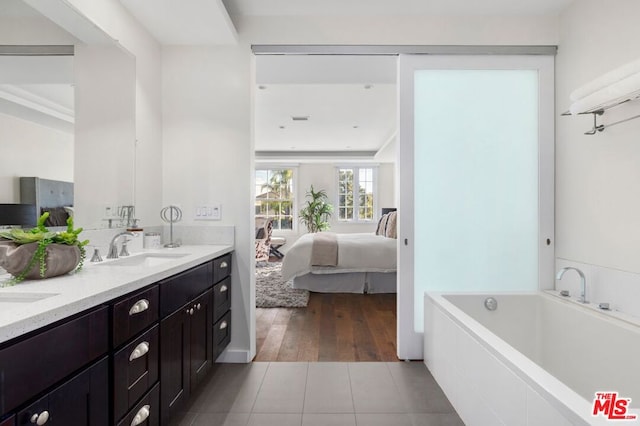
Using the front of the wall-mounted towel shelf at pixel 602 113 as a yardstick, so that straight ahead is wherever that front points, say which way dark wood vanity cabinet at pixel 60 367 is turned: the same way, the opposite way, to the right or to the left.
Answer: the opposite way

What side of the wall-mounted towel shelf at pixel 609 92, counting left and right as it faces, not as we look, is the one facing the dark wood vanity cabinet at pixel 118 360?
front

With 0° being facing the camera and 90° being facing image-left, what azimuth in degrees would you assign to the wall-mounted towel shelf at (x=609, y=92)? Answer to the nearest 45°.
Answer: approximately 45°

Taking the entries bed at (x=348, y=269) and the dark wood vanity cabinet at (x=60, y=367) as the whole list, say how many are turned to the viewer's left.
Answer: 1

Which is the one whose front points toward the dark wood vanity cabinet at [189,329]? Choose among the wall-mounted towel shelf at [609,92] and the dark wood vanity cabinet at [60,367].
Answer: the wall-mounted towel shelf

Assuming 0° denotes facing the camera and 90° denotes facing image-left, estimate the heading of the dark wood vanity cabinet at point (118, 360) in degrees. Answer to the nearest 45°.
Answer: approximately 315°

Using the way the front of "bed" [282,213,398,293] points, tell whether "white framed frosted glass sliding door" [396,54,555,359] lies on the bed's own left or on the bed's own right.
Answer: on the bed's own left

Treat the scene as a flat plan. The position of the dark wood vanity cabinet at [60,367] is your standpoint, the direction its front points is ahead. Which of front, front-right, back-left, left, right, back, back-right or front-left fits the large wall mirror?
back-left

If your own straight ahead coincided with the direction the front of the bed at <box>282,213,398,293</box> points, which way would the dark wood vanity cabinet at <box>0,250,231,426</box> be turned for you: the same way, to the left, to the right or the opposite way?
the opposite way

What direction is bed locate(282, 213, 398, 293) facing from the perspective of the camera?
to the viewer's left
